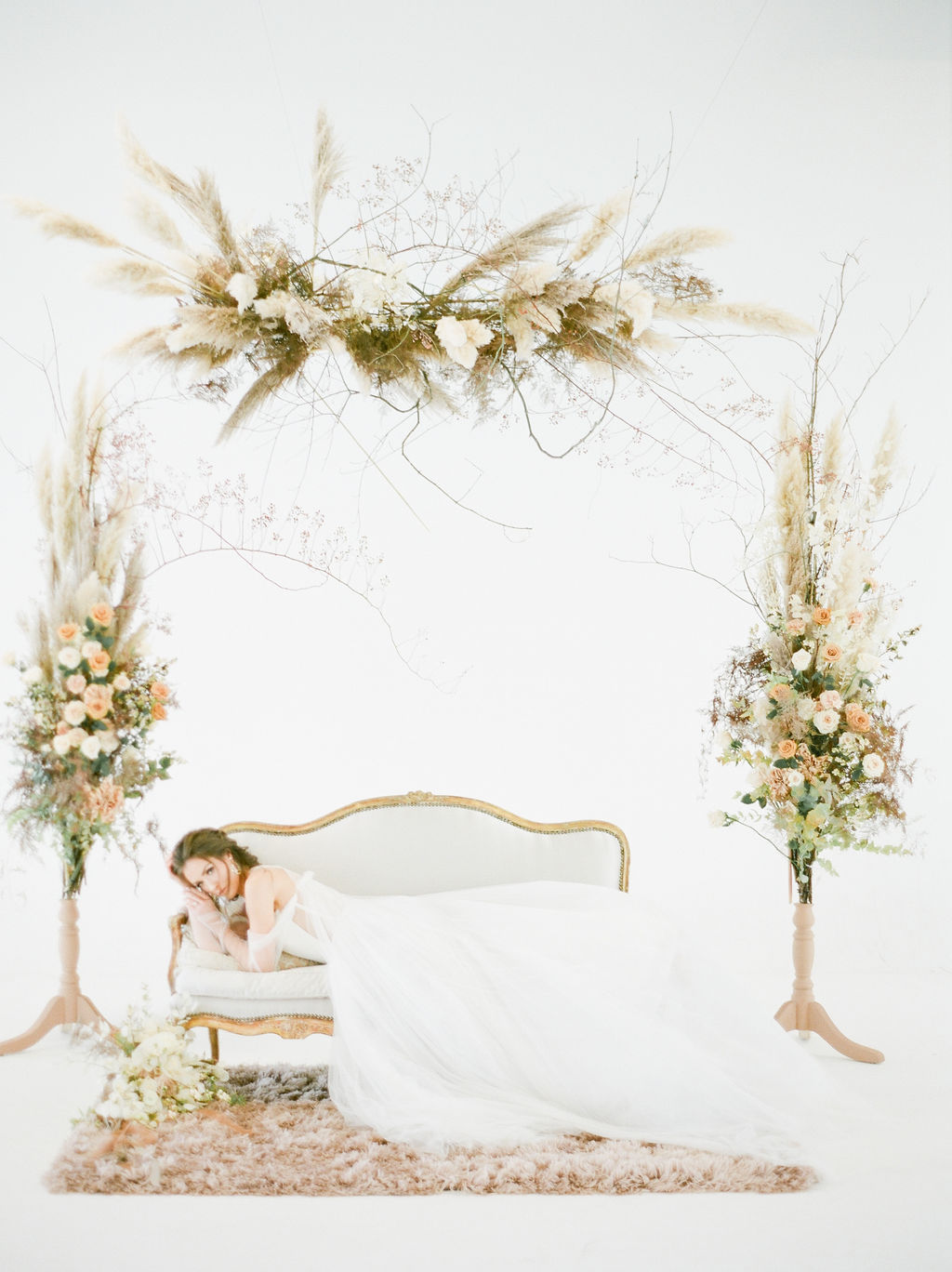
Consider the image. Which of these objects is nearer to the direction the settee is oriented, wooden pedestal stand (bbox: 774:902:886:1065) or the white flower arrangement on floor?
the white flower arrangement on floor

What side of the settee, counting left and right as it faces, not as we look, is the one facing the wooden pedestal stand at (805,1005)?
left

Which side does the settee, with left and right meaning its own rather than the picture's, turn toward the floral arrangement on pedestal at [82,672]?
right

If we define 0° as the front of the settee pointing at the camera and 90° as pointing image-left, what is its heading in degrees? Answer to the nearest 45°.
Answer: approximately 0°

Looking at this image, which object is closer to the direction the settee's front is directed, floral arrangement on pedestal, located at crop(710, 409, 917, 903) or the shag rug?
the shag rug

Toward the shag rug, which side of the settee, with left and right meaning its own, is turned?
front

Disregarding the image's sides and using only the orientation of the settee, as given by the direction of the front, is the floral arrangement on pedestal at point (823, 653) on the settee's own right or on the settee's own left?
on the settee's own left

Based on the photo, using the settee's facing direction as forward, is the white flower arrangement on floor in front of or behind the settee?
in front
